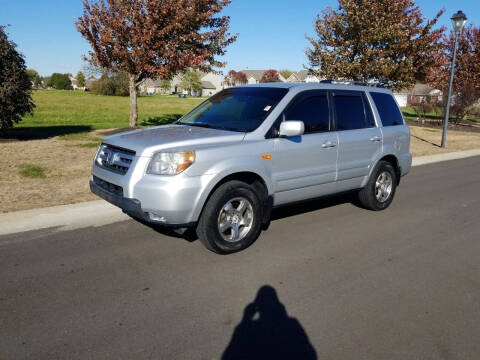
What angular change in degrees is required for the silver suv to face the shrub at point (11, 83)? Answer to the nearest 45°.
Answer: approximately 90° to its right

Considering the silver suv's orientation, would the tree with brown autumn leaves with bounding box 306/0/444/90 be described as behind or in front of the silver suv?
behind

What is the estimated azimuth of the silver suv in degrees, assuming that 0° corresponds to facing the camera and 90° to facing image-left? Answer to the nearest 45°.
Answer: approximately 45°

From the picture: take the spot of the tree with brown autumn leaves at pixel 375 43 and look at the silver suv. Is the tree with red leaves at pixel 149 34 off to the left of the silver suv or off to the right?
right

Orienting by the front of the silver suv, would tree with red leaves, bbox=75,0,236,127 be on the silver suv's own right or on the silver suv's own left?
on the silver suv's own right

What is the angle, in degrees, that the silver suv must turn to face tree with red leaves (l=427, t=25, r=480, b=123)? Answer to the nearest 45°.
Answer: approximately 180°
